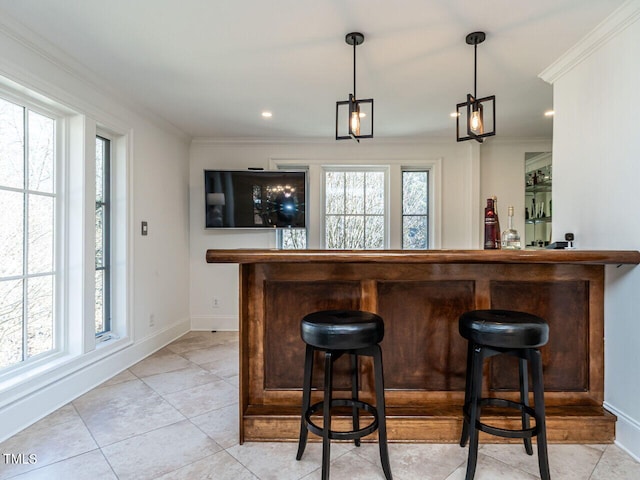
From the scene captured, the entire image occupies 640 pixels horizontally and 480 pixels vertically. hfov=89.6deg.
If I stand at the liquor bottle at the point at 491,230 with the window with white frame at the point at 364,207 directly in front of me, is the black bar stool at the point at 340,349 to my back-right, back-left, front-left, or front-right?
back-left

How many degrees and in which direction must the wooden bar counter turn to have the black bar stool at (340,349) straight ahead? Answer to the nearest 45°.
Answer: approximately 45° to its right

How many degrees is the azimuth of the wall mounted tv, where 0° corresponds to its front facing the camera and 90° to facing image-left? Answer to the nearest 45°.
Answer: approximately 0°

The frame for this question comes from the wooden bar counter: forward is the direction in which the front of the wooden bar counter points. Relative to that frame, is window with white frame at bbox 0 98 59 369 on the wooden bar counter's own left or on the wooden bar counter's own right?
on the wooden bar counter's own right

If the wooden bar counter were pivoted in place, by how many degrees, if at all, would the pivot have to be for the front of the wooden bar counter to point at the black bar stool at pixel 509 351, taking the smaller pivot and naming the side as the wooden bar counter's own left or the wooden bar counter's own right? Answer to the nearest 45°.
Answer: approximately 45° to the wooden bar counter's own left

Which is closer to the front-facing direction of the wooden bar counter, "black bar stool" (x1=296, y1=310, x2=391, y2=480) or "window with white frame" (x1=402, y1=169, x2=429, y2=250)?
the black bar stool

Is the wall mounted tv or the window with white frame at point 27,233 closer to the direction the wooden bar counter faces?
the window with white frame

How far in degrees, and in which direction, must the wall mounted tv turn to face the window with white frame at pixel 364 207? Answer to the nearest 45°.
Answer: approximately 90° to its left

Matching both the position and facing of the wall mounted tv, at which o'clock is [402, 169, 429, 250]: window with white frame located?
The window with white frame is roughly at 9 o'clock from the wall mounted tv.

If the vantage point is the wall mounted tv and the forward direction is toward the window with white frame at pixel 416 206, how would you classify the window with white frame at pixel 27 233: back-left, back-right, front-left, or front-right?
back-right

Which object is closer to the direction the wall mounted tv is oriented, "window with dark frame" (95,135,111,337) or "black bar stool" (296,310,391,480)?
the black bar stool

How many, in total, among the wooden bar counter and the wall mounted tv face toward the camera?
2
